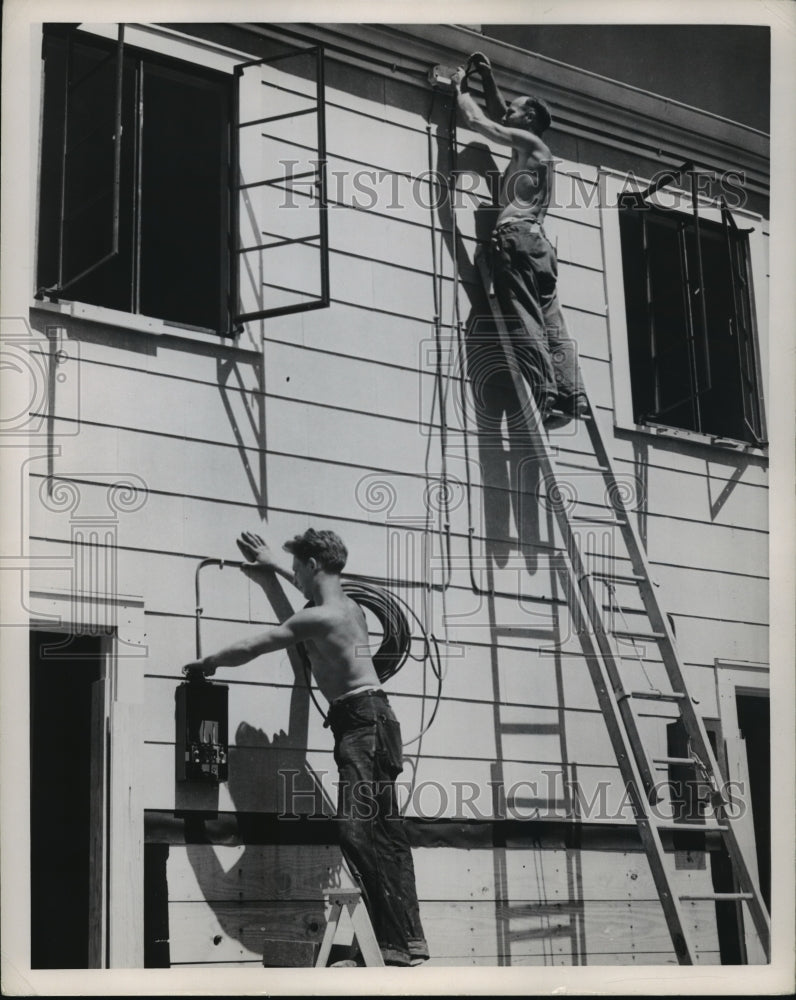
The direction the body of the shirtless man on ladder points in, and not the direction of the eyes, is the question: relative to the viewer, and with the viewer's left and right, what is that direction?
facing away from the viewer and to the left of the viewer
